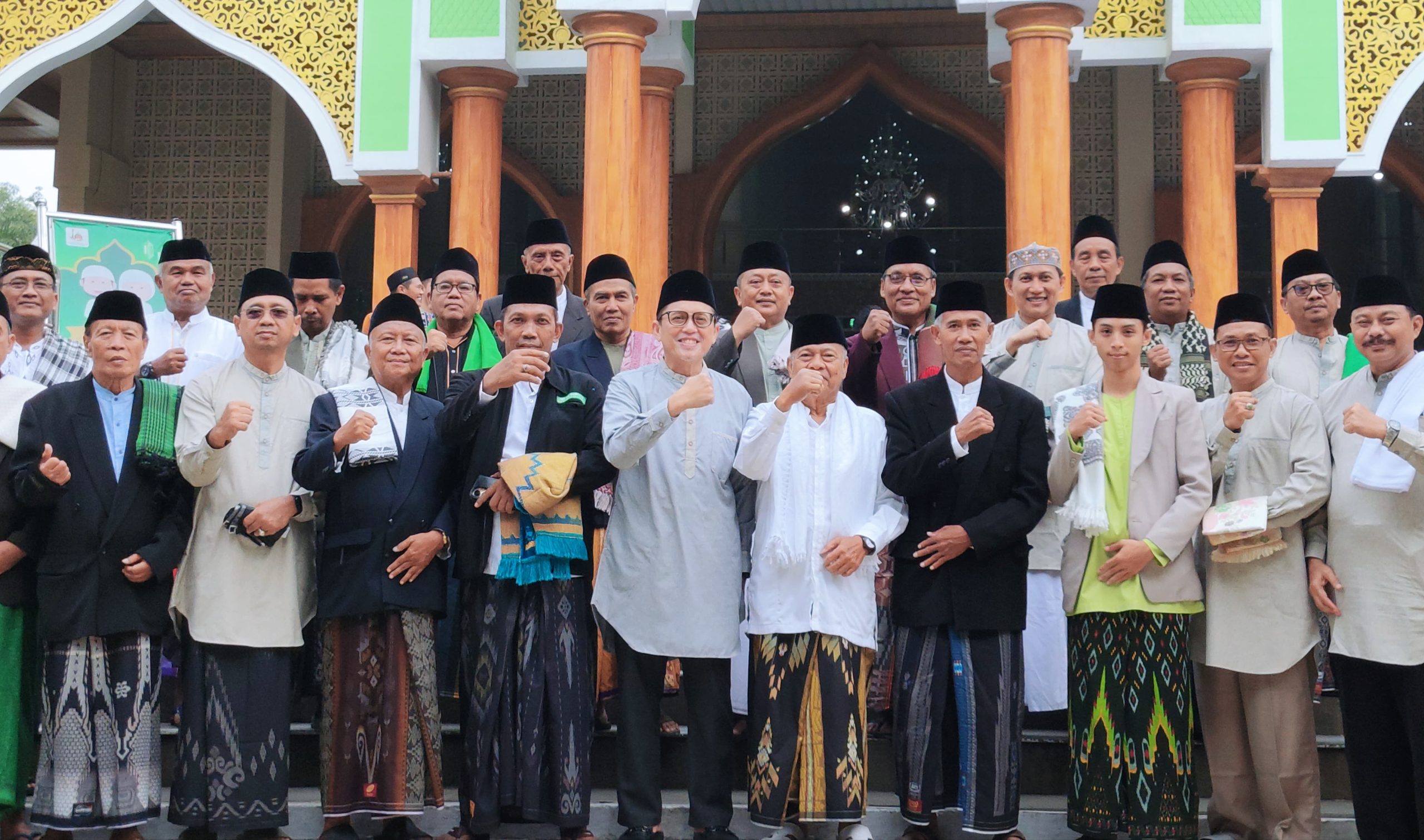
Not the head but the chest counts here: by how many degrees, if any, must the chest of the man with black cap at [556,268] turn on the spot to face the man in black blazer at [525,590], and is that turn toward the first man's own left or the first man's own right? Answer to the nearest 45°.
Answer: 0° — they already face them

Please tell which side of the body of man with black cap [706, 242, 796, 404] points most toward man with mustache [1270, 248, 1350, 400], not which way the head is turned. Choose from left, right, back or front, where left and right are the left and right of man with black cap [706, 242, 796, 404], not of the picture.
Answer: left

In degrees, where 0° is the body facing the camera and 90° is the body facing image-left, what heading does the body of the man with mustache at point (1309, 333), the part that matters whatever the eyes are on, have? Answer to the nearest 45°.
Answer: approximately 0°
